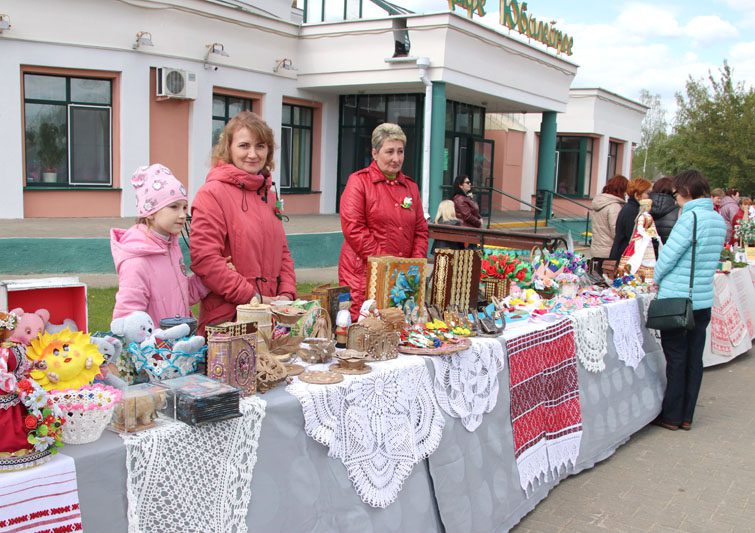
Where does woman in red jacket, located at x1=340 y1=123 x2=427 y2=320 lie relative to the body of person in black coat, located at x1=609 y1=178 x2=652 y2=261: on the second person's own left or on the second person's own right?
on the second person's own right

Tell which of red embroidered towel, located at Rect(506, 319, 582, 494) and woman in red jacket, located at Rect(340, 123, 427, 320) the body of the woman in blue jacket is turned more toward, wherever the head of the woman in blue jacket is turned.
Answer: the woman in red jacket

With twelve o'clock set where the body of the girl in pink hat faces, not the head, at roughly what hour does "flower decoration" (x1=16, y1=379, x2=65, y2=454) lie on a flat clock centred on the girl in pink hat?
The flower decoration is roughly at 2 o'clock from the girl in pink hat.

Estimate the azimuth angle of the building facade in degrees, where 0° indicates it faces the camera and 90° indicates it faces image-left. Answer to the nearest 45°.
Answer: approximately 315°

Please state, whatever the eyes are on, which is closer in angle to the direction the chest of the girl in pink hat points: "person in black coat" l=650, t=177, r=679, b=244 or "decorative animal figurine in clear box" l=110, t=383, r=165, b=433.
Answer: the decorative animal figurine in clear box

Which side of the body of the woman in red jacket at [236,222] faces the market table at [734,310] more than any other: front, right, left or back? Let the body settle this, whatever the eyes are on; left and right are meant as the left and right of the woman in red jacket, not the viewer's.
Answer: left

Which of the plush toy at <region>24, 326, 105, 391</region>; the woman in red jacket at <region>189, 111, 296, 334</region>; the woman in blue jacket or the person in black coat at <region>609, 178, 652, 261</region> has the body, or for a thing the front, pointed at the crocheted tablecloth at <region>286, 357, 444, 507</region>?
the woman in red jacket

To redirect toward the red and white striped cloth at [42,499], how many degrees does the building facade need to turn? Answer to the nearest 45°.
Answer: approximately 45° to its right
